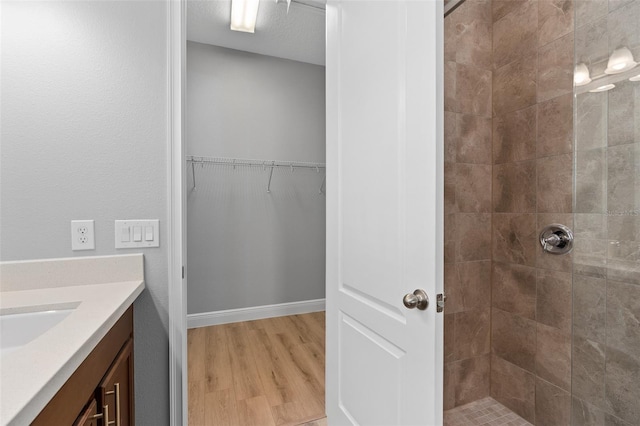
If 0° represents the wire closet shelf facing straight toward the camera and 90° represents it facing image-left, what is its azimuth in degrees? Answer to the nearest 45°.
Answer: approximately 0°

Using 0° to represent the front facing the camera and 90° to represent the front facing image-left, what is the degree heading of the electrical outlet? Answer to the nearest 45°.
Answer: approximately 0°

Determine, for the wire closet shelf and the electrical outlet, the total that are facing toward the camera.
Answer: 2
